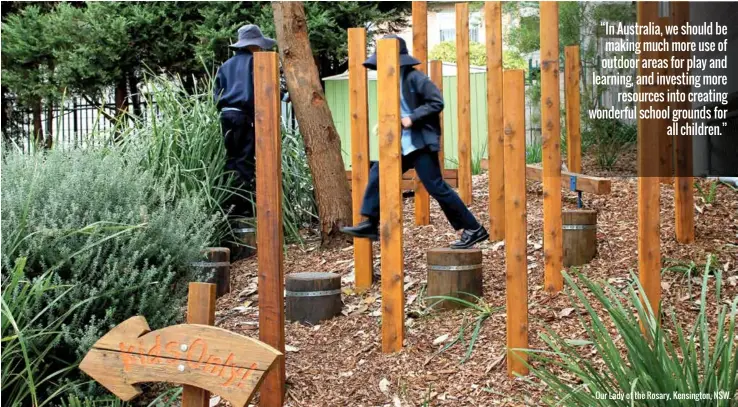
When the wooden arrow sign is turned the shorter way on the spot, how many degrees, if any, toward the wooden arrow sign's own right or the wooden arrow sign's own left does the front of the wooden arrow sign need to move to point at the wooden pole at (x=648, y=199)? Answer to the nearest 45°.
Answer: approximately 90° to the wooden arrow sign's own left

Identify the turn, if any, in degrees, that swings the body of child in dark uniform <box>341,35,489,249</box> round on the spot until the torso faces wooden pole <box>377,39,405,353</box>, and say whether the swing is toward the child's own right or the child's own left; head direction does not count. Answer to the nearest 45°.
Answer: approximately 90° to the child's own left

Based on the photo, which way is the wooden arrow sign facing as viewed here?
toward the camera

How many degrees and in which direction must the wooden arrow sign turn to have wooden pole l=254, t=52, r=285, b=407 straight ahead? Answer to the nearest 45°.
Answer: approximately 135° to its left

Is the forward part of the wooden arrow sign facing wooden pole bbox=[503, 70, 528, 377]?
no

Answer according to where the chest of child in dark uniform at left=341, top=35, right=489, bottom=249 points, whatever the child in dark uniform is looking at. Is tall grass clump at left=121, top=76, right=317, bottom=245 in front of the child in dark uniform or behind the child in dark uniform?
in front

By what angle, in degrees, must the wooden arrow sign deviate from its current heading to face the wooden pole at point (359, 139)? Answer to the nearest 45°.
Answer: approximately 135° to its left

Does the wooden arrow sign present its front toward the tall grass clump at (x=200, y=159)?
no
